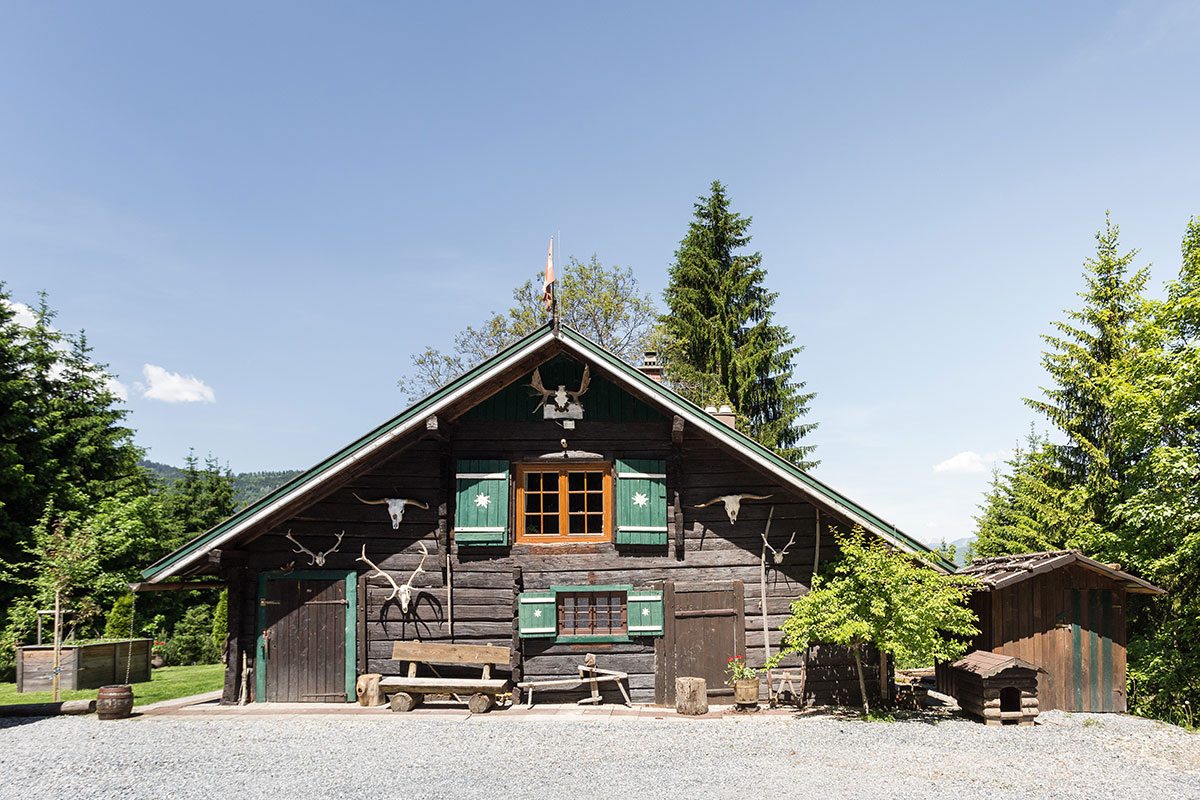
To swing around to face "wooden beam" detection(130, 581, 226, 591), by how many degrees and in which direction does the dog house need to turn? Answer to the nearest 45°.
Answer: approximately 135° to its right

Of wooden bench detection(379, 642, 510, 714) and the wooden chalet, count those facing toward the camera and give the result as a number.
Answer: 2

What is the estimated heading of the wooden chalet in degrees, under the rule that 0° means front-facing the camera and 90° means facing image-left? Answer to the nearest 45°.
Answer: approximately 0°

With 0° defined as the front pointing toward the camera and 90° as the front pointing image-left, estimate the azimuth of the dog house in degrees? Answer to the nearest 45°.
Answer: approximately 315°

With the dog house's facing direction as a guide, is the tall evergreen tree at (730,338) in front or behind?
behind

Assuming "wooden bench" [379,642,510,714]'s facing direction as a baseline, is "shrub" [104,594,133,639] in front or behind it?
behind

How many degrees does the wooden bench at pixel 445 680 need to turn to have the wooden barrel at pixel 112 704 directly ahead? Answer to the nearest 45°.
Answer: approximately 90° to its right
